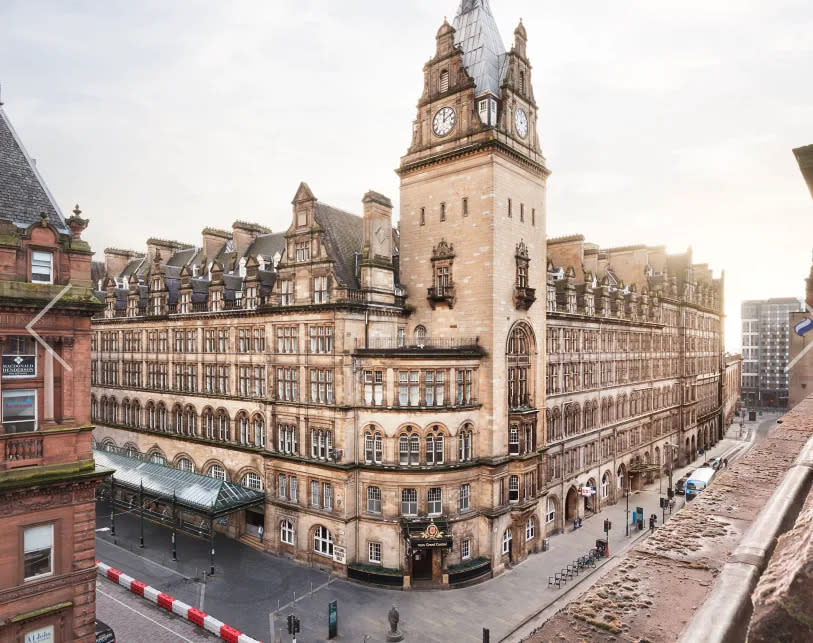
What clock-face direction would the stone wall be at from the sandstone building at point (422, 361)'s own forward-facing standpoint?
The stone wall is roughly at 12 o'clock from the sandstone building.

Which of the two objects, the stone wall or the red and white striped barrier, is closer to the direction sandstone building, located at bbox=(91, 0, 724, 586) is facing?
the stone wall

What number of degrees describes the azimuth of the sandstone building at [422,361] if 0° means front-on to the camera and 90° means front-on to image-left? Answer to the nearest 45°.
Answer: approximately 0°

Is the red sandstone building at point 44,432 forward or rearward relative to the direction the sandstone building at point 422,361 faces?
forward

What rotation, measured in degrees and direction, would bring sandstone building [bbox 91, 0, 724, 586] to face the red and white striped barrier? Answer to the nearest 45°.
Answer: approximately 45° to its right

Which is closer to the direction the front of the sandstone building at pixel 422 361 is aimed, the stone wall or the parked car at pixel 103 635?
the stone wall
